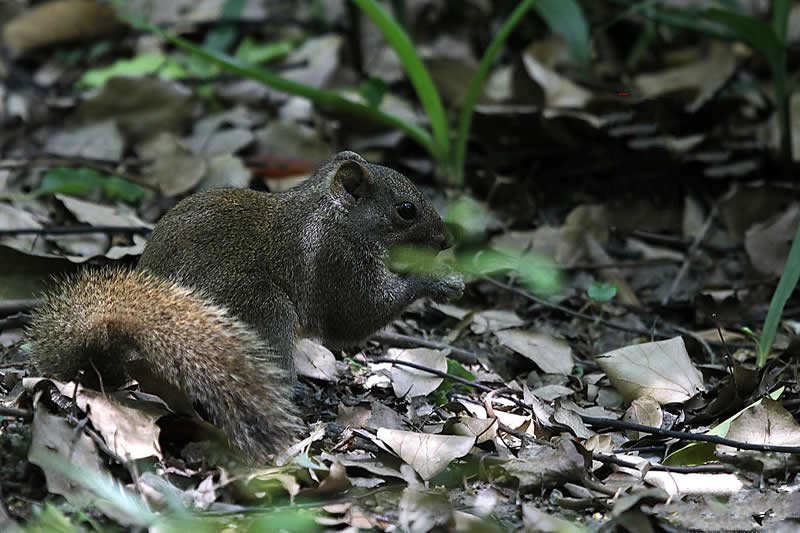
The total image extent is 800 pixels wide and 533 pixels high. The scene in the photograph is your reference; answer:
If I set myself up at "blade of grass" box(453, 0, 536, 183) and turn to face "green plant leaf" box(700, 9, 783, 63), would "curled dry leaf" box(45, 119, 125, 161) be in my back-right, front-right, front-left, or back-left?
back-left

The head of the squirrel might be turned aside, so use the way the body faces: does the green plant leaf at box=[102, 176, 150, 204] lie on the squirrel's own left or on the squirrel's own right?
on the squirrel's own left

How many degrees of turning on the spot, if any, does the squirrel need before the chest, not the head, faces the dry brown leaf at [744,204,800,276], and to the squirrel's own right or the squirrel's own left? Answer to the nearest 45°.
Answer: approximately 45° to the squirrel's own left

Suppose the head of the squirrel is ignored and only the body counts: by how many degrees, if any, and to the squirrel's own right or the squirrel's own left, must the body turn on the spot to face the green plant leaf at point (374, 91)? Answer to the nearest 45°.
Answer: approximately 90° to the squirrel's own left

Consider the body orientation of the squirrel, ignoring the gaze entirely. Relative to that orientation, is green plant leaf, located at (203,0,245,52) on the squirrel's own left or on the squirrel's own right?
on the squirrel's own left

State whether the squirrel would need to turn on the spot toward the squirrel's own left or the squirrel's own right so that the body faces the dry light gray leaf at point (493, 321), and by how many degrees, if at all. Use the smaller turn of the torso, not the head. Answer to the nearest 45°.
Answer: approximately 45° to the squirrel's own left

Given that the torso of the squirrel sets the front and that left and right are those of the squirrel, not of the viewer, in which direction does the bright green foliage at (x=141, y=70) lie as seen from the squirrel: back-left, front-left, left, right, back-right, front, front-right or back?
left

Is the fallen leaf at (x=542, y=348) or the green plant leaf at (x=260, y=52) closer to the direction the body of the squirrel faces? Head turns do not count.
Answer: the fallen leaf

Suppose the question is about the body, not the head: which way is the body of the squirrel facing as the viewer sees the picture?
to the viewer's right

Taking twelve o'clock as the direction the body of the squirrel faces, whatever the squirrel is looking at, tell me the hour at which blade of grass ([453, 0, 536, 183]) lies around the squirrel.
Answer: The blade of grass is roughly at 10 o'clock from the squirrel.

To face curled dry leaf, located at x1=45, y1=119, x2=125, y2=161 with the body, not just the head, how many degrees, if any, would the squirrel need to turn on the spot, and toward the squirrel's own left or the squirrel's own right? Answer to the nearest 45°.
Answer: approximately 90° to the squirrel's own left
